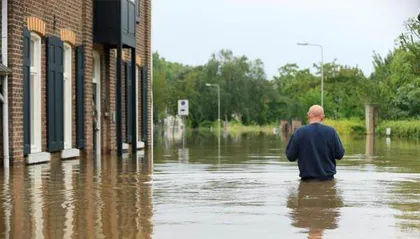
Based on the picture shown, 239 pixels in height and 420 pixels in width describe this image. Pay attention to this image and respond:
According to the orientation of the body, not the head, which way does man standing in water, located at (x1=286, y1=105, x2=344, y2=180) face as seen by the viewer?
away from the camera

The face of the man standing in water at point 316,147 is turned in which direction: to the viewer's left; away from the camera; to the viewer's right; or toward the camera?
away from the camera

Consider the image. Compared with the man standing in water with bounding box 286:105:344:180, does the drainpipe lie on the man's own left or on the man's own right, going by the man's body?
on the man's own left

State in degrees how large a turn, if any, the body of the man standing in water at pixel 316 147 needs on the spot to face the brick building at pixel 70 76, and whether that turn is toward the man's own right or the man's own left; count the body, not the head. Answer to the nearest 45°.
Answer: approximately 45° to the man's own left

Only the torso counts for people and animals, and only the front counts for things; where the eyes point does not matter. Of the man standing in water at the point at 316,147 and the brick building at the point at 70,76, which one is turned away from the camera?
the man standing in water

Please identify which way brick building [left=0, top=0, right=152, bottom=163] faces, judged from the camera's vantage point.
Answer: facing the viewer and to the right of the viewer

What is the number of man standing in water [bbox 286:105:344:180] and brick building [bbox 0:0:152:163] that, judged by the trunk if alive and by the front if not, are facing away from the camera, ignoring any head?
1
